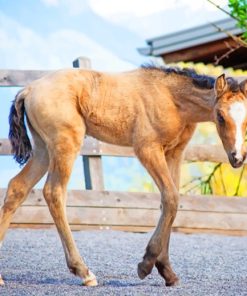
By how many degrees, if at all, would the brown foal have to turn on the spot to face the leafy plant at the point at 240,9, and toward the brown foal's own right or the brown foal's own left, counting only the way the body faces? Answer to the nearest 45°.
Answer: approximately 45° to the brown foal's own left

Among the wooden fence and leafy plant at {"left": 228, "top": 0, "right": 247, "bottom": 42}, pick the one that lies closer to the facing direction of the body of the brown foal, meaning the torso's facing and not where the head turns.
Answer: the leafy plant

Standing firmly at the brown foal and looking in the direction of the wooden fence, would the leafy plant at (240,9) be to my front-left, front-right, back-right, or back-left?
front-right

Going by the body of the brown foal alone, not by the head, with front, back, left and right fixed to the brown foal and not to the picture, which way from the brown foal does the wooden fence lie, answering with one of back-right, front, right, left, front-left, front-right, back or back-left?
left

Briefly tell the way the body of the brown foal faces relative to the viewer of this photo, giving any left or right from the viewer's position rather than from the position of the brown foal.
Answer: facing to the right of the viewer
